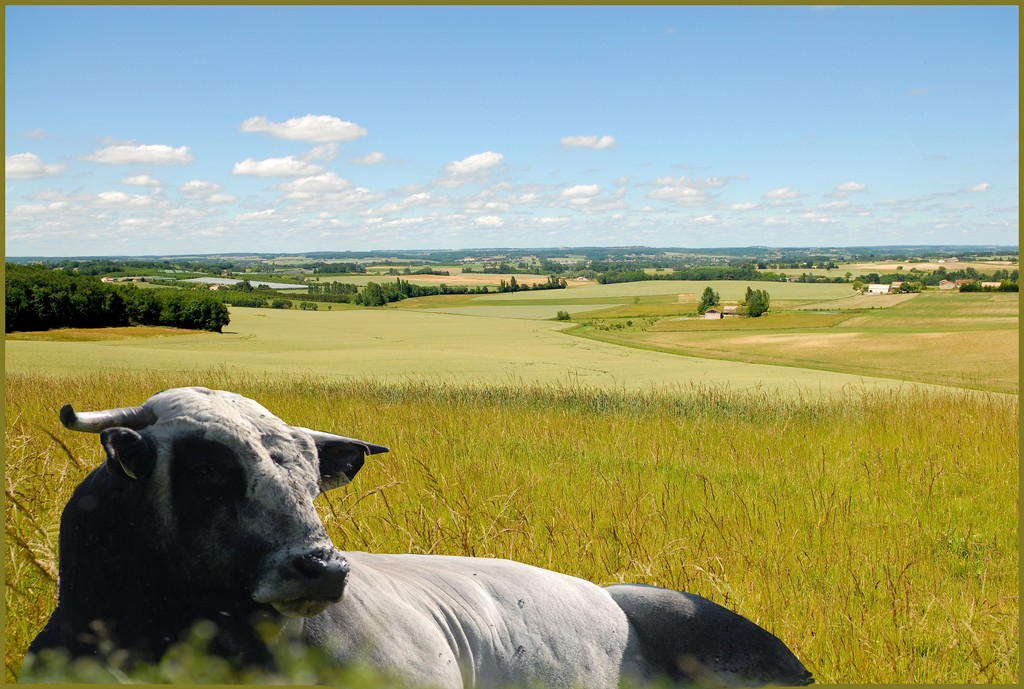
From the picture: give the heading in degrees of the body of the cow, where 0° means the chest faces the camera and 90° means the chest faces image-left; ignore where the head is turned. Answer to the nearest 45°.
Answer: approximately 45°

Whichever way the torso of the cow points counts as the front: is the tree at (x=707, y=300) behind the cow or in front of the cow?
behind

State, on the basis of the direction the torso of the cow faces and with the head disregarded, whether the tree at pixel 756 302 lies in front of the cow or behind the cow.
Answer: behind
